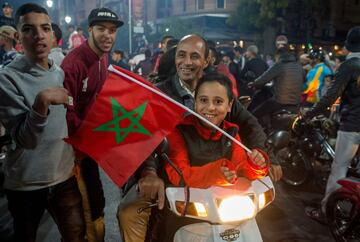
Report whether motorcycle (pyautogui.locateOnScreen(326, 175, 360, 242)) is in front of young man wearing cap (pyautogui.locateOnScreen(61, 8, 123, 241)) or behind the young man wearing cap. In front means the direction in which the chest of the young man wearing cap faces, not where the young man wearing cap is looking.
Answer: in front

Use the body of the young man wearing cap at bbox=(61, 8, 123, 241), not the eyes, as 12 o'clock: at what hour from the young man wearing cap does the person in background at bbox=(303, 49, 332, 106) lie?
The person in background is roughly at 9 o'clock from the young man wearing cap.

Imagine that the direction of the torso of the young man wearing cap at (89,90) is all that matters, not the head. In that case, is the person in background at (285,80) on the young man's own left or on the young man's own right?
on the young man's own left

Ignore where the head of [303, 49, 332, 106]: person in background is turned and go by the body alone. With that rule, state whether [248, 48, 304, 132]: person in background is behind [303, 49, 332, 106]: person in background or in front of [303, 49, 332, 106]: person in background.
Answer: in front

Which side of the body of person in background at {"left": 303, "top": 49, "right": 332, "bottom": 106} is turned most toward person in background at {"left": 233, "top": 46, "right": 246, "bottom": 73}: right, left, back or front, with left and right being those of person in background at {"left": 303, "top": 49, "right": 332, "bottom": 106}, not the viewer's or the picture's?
right

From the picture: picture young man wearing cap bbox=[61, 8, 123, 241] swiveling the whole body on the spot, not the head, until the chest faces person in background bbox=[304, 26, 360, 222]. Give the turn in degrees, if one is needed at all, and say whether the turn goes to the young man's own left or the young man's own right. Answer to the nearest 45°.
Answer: approximately 45° to the young man's own left

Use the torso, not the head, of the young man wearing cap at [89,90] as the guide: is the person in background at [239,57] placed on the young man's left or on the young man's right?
on the young man's left
